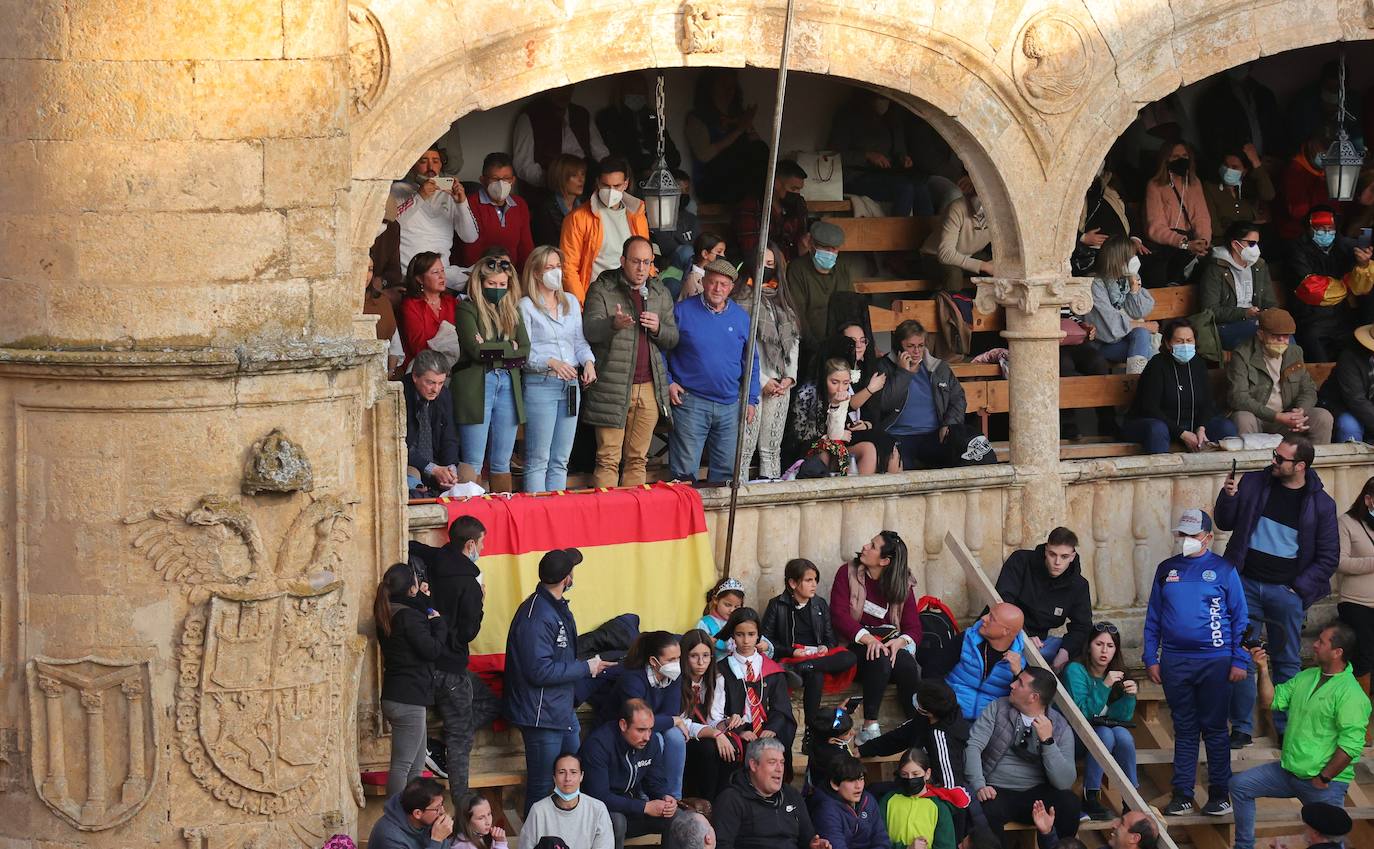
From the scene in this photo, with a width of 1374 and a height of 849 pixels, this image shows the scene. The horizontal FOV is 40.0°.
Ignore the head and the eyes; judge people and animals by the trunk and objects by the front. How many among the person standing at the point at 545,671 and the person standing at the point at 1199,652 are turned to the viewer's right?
1

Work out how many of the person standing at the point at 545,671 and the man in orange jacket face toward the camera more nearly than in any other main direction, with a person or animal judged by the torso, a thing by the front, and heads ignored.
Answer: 1

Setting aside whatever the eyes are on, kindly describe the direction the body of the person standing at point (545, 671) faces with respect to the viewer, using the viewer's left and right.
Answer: facing to the right of the viewer

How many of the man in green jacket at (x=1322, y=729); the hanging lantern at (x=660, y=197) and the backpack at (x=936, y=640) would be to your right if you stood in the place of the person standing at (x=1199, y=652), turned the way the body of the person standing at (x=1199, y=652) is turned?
2

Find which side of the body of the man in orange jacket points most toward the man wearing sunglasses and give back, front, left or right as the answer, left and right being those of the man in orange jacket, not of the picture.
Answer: left
